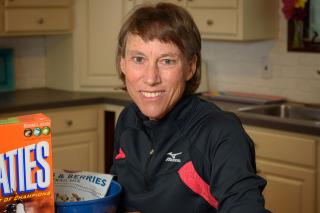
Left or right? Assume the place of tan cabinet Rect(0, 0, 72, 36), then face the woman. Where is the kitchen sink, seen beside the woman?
left

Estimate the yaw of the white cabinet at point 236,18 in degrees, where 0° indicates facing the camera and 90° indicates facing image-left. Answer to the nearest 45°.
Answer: approximately 45°

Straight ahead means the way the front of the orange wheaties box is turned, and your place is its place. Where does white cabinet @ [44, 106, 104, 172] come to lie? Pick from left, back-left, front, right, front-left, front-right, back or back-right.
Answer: back

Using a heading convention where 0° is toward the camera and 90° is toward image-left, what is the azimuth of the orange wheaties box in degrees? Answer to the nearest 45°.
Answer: approximately 0°

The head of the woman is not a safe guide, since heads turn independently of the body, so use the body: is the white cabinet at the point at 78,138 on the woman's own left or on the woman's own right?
on the woman's own right

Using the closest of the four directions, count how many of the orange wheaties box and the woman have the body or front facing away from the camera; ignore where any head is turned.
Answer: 0

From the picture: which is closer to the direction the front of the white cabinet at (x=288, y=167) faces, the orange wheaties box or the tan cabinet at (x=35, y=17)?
the orange wheaties box
